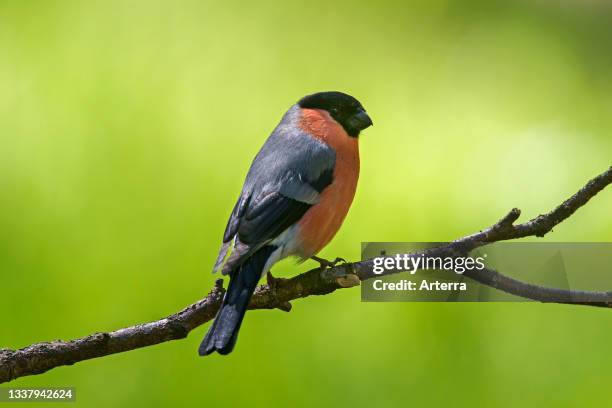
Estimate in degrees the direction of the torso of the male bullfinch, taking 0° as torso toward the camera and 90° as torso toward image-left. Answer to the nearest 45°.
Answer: approximately 270°
